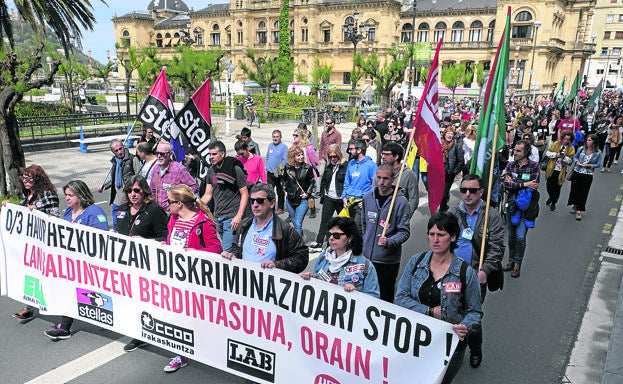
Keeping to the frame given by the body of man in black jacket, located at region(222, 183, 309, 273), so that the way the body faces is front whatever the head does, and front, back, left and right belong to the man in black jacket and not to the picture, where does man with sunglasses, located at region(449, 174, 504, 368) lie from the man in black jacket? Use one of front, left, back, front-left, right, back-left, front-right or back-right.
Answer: back-left

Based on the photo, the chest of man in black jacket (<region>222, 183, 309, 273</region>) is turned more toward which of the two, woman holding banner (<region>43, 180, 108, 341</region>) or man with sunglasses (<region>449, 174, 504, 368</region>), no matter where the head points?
the woman holding banner

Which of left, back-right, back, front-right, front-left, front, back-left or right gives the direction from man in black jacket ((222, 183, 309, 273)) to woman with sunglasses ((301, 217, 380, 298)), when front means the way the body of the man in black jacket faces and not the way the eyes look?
left

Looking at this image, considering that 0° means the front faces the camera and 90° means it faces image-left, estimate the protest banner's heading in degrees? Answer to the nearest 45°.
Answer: approximately 45°

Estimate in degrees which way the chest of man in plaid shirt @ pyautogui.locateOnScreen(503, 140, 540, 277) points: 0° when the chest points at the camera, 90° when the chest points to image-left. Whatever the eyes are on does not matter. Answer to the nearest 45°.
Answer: approximately 45°

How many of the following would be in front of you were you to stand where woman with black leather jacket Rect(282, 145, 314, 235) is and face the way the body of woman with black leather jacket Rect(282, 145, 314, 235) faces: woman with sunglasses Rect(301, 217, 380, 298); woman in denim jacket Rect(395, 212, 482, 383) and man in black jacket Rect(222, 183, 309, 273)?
3

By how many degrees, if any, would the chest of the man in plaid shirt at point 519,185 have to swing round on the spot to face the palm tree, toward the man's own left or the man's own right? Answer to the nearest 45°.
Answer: approximately 45° to the man's own right

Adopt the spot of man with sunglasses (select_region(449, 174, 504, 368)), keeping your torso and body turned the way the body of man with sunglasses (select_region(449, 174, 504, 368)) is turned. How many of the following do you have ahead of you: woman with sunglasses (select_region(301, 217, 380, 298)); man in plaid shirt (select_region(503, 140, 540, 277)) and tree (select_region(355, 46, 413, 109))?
1

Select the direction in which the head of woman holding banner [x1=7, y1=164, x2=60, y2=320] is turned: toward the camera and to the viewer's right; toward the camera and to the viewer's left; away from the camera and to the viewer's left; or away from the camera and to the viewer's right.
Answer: toward the camera and to the viewer's left

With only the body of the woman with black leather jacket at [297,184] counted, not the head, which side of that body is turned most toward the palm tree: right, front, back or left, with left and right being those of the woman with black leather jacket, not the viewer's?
right

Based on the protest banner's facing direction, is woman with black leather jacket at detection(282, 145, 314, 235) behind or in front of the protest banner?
behind

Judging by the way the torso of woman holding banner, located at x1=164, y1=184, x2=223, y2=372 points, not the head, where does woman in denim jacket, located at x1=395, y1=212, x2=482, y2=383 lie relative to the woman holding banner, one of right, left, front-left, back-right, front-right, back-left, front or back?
left
